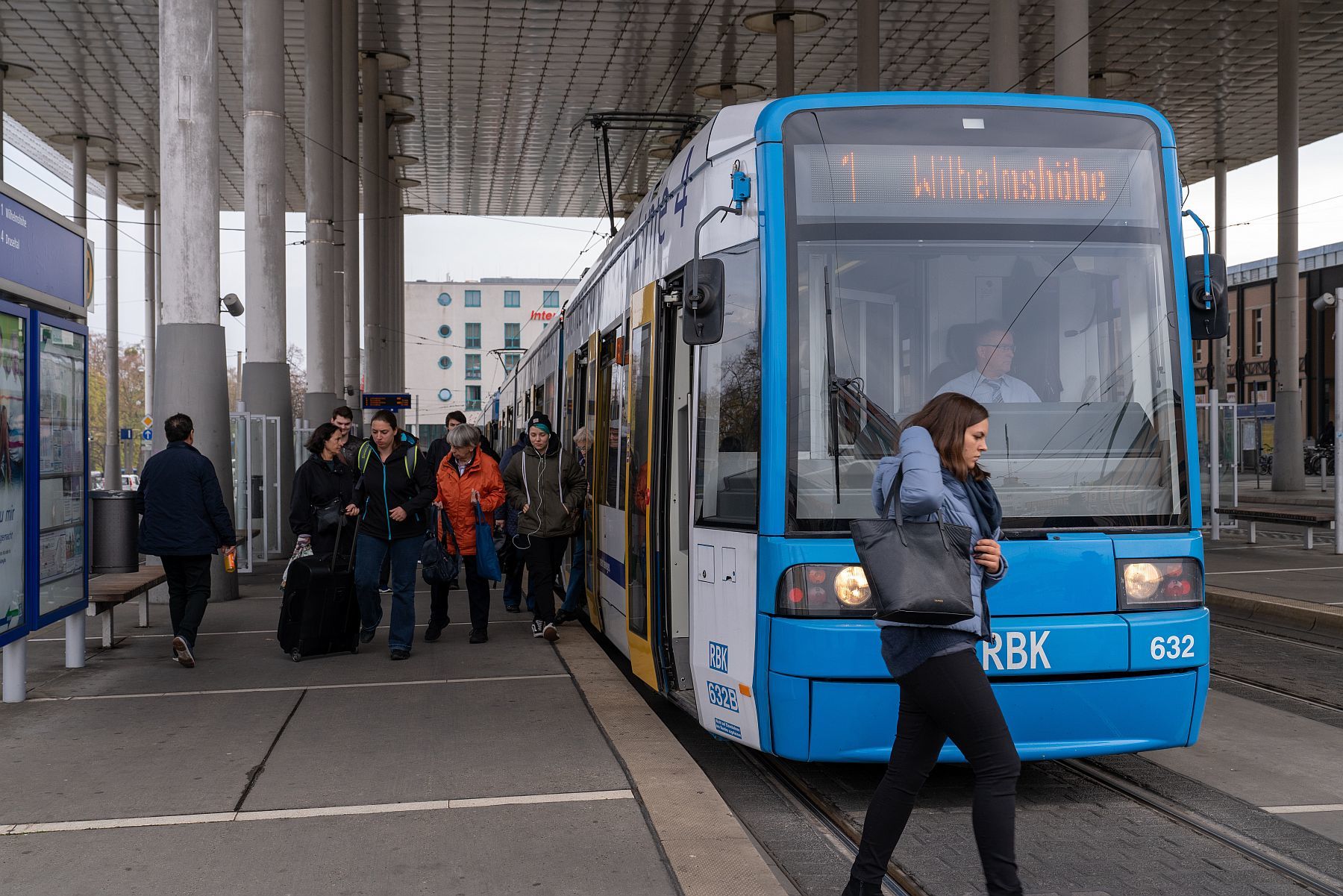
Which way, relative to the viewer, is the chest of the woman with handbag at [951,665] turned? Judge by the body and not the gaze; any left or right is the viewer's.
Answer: facing to the right of the viewer

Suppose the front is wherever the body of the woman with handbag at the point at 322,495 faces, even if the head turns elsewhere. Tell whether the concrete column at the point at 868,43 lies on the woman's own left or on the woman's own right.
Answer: on the woman's own left

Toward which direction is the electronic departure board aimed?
toward the camera

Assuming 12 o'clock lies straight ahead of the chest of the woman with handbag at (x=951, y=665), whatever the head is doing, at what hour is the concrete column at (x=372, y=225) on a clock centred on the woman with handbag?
The concrete column is roughly at 8 o'clock from the woman with handbag.

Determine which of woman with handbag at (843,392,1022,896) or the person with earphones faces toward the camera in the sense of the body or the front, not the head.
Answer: the person with earphones

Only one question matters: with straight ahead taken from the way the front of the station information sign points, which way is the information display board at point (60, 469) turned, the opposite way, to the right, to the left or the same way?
the same way

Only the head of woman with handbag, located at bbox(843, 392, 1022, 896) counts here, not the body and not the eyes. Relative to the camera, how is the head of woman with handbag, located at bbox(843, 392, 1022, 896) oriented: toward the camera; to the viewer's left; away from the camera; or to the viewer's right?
to the viewer's right

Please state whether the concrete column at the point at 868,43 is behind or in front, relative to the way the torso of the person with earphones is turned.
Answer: behind

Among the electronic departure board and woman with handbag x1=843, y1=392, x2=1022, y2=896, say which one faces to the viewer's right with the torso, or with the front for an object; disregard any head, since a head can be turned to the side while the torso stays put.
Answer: the woman with handbag

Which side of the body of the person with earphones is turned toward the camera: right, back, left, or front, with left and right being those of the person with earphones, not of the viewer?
front

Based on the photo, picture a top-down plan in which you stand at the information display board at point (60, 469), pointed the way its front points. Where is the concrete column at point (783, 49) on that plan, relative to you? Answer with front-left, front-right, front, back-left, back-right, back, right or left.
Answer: left

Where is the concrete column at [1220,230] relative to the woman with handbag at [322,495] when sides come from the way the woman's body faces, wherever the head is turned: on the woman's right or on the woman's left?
on the woman's left

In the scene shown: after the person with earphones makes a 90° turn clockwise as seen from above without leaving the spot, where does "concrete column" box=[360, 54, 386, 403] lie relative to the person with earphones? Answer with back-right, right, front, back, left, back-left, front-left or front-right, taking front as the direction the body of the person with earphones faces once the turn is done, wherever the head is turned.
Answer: right
